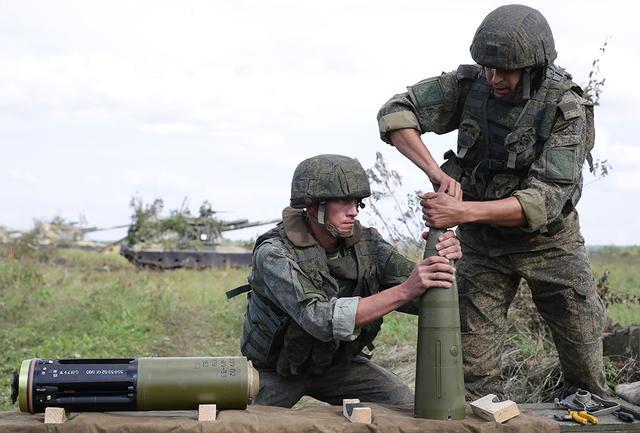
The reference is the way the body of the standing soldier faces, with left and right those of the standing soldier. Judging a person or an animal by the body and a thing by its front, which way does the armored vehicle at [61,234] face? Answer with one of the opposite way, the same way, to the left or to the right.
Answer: the opposite way

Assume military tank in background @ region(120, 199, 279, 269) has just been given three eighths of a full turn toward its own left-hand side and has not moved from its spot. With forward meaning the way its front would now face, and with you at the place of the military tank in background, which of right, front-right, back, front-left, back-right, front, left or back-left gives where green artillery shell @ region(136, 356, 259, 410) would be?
back-left

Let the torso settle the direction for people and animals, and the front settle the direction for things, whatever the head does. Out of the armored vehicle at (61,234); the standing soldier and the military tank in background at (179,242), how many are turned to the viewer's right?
2

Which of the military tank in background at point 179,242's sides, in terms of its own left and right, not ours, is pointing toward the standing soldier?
right

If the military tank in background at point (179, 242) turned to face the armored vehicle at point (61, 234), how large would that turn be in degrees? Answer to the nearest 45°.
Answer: approximately 135° to its left

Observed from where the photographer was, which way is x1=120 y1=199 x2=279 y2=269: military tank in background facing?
facing to the right of the viewer

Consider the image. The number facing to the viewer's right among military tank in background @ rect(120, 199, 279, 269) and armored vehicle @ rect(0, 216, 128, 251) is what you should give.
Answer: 2

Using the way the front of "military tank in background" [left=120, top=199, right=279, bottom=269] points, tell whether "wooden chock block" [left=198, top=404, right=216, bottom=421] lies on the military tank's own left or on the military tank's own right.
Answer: on the military tank's own right

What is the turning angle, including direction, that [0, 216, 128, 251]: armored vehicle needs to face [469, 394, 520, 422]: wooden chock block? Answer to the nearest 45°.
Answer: approximately 90° to its right

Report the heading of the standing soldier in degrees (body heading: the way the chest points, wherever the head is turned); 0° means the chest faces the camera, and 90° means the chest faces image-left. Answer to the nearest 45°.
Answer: approximately 45°

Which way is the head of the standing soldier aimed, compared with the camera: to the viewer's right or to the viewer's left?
to the viewer's left

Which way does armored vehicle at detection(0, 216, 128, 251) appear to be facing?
to the viewer's right

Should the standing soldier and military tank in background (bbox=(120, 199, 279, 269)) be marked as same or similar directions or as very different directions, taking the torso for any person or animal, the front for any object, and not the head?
very different directions

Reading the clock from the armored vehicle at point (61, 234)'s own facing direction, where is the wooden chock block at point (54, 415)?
The wooden chock block is roughly at 3 o'clock from the armored vehicle.
